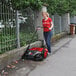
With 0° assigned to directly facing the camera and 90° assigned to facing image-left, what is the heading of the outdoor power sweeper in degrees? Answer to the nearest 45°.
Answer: approximately 45°
